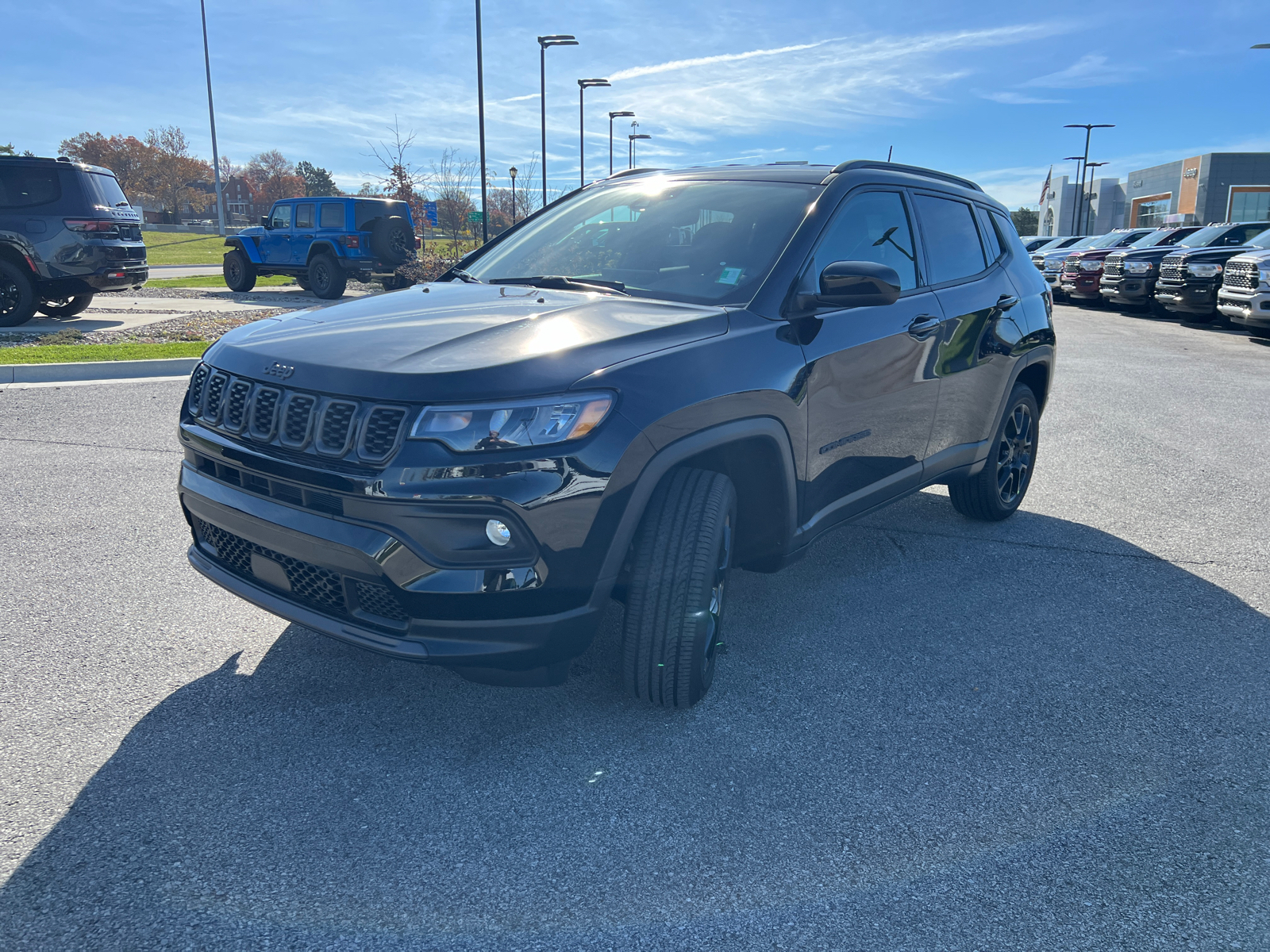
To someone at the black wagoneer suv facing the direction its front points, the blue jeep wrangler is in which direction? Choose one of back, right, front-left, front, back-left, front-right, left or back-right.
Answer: right

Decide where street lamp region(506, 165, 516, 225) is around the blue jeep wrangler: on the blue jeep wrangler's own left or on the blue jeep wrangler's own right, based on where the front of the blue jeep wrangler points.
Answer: on the blue jeep wrangler's own right

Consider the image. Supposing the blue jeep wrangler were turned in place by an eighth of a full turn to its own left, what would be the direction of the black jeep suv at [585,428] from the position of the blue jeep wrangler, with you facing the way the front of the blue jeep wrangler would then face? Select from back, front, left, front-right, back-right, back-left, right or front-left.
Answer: left

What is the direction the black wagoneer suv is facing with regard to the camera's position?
facing away from the viewer and to the left of the viewer

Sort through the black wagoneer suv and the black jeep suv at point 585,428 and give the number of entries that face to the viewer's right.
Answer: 0

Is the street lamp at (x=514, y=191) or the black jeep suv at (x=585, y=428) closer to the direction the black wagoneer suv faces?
the street lamp

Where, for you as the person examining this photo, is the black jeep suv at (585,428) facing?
facing the viewer and to the left of the viewer

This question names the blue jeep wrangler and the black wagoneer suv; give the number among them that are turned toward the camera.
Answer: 0

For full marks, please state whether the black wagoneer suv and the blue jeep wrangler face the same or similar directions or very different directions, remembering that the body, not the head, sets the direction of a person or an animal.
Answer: same or similar directions

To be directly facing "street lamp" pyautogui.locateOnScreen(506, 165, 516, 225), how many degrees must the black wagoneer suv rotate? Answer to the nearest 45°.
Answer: approximately 90° to its right

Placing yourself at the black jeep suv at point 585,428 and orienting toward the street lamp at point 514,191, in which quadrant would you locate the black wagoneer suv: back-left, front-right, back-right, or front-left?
front-left
